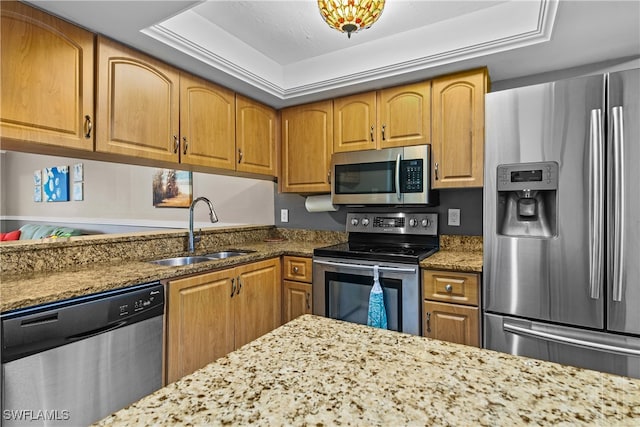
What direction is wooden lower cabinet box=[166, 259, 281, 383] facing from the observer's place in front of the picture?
facing the viewer and to the right of the viewer

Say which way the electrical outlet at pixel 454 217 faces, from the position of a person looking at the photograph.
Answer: facing the viewer

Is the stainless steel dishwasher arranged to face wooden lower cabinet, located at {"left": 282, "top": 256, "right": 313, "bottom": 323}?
no

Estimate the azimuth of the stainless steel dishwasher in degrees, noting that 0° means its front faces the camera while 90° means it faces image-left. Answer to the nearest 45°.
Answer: approximately 315°

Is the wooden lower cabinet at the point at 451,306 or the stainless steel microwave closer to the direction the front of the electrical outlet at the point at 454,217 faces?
the wooden lower cabinet

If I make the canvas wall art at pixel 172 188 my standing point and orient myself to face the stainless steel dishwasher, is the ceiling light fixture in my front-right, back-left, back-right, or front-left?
front-left

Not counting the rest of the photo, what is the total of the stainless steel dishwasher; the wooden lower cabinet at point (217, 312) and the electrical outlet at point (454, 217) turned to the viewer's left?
0

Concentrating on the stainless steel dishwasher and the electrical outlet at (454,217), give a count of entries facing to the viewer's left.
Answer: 0

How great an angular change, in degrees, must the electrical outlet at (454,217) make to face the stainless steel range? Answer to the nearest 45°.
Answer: approximately 45° to its right

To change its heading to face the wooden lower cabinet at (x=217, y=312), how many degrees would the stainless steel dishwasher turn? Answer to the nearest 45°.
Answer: approximately 90° to its left

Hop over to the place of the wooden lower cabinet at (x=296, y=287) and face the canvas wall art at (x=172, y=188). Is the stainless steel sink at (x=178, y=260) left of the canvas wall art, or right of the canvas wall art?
left

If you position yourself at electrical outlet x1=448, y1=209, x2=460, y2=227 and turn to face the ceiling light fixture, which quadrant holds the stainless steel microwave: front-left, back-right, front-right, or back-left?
front-right

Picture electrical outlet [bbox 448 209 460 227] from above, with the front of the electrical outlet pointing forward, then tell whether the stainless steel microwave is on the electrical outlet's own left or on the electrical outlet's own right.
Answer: on the electrical outlet's own right

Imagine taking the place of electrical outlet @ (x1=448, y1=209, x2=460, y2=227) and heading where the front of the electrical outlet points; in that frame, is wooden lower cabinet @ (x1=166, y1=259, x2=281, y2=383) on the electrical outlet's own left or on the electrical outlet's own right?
on the electrical outlet's own right

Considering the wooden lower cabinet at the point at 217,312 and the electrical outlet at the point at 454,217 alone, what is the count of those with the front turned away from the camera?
0

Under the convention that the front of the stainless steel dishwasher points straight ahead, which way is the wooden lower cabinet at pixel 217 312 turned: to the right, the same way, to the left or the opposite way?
the same way
